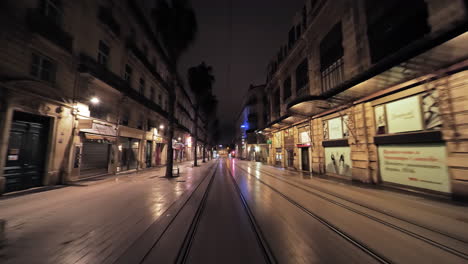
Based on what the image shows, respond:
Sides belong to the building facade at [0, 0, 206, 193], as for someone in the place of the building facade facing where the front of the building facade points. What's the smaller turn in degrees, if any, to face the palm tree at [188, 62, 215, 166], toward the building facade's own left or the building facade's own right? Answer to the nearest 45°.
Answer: approximately 90° to the building facade's own left

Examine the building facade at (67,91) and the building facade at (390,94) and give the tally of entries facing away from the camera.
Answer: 0

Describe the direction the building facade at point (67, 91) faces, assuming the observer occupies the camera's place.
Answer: facing the viewer and to the right of the viewer

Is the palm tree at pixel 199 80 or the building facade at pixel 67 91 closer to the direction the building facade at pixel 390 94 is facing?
the building facade

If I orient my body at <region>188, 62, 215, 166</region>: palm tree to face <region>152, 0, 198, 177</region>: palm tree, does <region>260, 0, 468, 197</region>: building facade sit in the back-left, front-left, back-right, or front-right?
front-left

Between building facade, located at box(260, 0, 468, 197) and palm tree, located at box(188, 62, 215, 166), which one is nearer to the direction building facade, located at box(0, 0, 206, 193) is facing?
the building facade

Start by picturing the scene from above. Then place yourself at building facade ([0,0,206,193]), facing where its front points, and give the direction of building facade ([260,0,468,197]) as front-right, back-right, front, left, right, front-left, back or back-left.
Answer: front

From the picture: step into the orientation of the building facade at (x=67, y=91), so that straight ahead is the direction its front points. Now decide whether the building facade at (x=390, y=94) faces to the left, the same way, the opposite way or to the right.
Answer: the opposite way
